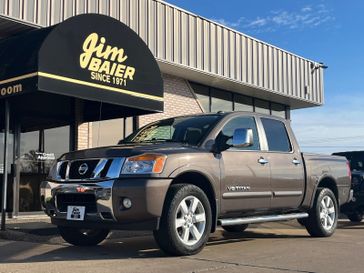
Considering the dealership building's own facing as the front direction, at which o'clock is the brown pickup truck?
The brown pickup truck is roughly at 1 o'clock from the dealership building.

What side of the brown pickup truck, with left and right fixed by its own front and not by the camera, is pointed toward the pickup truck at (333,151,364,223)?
back

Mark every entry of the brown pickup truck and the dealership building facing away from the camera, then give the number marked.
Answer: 0

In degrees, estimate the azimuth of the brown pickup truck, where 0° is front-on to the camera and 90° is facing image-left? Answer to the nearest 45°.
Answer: approximately 45°

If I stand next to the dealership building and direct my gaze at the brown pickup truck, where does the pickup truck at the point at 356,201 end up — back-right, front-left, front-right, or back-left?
front-left

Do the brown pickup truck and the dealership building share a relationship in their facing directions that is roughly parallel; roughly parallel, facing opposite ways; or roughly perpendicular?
roughly perpendicular
